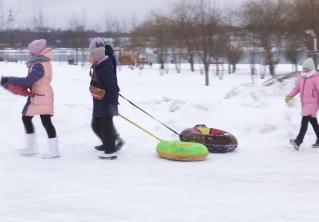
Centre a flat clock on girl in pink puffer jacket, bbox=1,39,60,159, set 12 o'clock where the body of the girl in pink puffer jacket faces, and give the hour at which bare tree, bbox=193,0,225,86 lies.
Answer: The bare tree is roughly at 4 o'clock from the girl in pink puffer jacket.

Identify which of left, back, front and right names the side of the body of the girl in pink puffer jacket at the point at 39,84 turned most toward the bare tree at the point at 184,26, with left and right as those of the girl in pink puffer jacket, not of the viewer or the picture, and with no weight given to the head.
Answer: right

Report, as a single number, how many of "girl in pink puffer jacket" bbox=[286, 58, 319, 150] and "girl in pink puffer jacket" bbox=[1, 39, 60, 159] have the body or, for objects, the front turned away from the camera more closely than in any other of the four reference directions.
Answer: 0

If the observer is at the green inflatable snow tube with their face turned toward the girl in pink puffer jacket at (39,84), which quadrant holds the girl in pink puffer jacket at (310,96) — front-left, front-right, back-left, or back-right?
back-right

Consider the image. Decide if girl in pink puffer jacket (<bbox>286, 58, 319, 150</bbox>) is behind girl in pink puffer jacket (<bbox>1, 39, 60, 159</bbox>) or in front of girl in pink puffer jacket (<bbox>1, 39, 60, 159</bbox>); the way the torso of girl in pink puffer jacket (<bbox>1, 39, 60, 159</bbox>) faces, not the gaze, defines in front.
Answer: behind

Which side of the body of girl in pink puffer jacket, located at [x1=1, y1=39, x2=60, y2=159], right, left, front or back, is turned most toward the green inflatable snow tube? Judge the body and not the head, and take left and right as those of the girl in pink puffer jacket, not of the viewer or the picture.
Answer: back

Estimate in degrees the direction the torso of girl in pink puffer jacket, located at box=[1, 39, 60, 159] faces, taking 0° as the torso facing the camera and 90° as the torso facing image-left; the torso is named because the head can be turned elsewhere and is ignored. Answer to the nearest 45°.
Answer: approximately 90°
